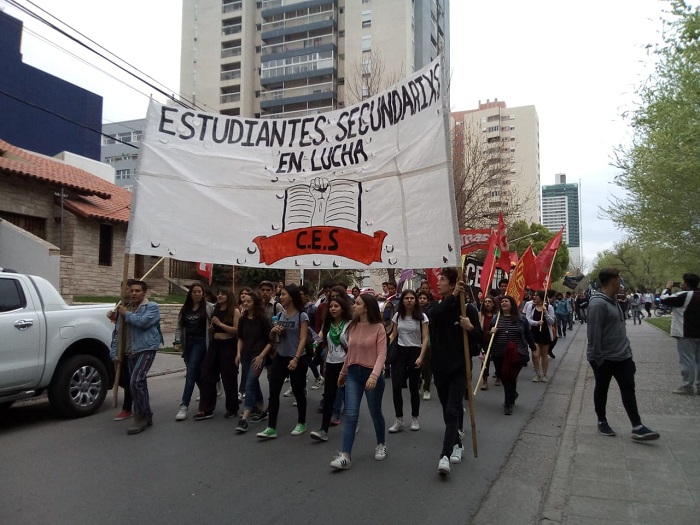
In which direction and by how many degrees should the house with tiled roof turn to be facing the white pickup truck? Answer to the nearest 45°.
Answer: approximately 45° to its right

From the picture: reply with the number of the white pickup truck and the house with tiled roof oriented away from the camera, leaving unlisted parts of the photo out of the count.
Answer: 0

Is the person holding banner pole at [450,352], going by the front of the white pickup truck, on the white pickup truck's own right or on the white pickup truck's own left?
on the white pickup truck's own left

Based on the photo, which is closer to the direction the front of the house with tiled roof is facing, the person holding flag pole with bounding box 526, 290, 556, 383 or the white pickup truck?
the person holding flag pole

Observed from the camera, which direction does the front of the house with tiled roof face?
facing the viewer and to the right of the viewer

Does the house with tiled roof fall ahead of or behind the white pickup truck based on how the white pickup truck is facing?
behind

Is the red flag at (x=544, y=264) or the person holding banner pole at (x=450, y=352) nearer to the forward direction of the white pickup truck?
the person holding banner pole

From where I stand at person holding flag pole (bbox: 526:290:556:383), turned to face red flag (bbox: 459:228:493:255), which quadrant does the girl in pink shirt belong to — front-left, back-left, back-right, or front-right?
back-left

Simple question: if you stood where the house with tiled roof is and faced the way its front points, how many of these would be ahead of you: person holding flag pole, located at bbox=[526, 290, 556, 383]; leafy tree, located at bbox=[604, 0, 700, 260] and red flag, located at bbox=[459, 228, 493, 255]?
3

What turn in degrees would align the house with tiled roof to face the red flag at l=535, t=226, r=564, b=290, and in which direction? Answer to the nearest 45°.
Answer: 0° — it already faces it

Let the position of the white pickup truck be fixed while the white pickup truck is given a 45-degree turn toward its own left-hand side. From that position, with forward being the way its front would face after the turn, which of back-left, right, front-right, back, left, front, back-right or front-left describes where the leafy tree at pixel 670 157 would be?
left
